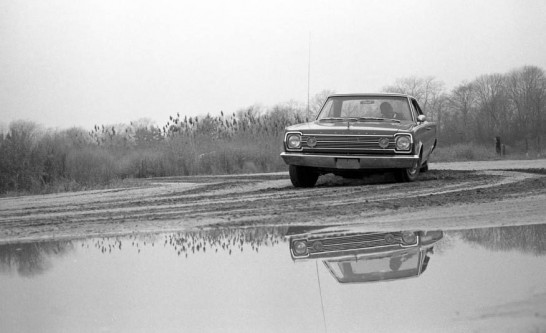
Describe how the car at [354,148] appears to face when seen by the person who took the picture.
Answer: facing the viewer
